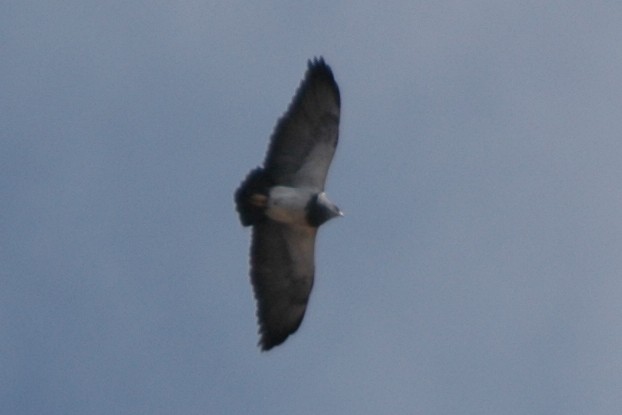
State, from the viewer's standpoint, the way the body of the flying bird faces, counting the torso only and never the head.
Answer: to the viewer's right
